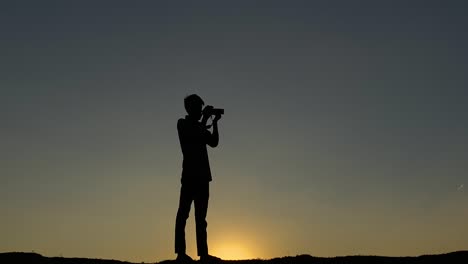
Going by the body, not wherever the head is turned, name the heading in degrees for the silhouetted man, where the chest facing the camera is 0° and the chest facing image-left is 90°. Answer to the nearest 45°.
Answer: approximately 270°

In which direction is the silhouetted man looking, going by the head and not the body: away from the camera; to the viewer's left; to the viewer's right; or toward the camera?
to the viewer's right
